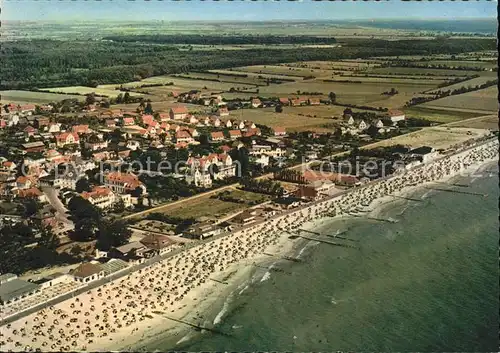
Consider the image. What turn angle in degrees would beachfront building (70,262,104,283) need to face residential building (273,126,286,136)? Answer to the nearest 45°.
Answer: approximately 90° to its left

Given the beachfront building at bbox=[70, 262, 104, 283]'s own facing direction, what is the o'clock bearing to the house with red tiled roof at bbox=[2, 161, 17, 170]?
The house with red tiled roof is roughly at 7 o'clock from the beachfront building.

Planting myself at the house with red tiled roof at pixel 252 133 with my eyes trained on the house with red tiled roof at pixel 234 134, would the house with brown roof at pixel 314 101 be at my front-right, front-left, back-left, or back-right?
back-right

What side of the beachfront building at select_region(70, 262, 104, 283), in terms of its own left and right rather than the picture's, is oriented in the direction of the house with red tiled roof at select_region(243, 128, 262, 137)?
left

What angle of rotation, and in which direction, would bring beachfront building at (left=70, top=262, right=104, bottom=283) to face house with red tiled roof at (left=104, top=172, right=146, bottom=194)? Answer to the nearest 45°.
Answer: approximately 135° to its left

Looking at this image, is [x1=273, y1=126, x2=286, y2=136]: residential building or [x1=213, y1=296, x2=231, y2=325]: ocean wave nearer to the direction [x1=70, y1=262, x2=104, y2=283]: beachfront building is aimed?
the ocean wave

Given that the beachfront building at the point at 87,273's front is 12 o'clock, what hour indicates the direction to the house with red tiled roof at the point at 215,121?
The house with red tiled roof is roughly at 8 o'clock from the beachfront building.

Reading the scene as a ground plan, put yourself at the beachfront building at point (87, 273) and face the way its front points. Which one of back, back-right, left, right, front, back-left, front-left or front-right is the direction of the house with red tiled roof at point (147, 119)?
back-left

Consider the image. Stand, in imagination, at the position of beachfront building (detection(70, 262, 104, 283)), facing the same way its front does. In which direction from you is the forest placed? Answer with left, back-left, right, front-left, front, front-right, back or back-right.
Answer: back-left

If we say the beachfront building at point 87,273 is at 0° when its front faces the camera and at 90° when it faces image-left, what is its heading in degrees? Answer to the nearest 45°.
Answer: approximately 315°

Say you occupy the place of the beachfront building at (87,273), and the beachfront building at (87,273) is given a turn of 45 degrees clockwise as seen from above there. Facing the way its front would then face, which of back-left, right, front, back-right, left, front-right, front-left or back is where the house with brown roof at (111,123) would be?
back

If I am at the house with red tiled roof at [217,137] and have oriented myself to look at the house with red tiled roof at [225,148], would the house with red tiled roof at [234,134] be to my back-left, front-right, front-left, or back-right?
back-left

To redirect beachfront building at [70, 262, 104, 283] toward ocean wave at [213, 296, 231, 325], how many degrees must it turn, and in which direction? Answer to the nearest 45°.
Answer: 0° — it already faces it

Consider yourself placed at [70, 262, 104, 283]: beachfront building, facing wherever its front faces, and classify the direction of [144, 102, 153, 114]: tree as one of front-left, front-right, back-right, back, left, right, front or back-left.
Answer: back-left
